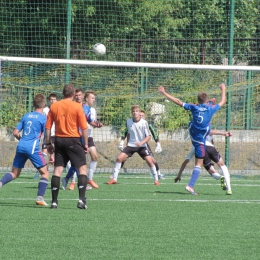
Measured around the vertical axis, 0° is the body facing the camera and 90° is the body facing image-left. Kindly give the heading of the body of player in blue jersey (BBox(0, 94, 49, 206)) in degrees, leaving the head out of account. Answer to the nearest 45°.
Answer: approximately 225°

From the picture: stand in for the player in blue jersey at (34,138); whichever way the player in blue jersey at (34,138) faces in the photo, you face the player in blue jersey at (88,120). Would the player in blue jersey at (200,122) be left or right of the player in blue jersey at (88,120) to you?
right

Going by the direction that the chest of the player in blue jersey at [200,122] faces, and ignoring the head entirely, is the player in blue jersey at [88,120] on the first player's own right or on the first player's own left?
on the first player's own left

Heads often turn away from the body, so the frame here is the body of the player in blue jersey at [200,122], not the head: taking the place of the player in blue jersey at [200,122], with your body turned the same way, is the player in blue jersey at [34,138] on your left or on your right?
on your left

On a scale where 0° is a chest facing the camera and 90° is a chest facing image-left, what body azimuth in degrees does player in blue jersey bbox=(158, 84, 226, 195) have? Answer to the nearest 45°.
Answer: approximately 180°
